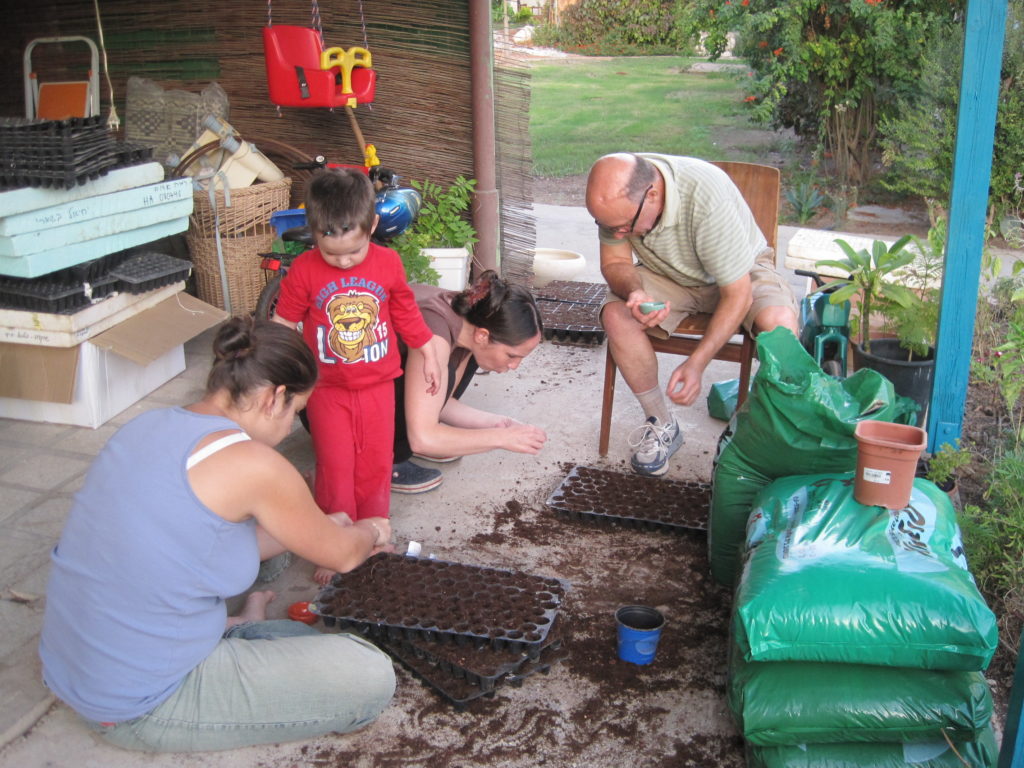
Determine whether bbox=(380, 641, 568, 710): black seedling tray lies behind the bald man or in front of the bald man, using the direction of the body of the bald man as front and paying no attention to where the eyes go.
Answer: in front

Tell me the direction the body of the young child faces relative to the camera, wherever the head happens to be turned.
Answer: toward the camera

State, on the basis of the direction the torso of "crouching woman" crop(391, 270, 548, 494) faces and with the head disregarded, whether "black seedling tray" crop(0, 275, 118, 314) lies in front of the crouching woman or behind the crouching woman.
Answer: behind

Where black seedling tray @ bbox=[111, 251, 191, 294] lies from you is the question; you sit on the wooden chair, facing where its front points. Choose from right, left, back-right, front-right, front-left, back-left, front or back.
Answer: front-right

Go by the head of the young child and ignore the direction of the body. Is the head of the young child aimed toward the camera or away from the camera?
toward the camera

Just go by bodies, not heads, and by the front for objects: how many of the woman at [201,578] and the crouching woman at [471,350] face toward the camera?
0

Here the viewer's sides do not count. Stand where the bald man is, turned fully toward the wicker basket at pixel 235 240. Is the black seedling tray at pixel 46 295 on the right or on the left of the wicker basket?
left

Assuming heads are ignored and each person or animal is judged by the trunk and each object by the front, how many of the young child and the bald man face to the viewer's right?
0

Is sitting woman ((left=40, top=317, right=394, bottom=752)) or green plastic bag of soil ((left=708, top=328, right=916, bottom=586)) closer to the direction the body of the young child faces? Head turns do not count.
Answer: the sitting woman

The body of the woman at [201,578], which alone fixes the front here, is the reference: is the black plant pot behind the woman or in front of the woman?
in front

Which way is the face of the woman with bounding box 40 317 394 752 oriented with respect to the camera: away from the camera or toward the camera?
away from the camera

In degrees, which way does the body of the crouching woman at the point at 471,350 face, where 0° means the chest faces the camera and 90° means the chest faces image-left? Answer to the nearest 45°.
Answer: approximately 270°

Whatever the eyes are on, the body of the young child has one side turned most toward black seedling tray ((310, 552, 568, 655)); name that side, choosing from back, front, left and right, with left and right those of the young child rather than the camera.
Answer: front

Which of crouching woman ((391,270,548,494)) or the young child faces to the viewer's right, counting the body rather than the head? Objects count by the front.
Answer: the crouching woman

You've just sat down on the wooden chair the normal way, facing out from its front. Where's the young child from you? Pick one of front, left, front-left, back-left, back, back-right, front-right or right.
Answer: front
